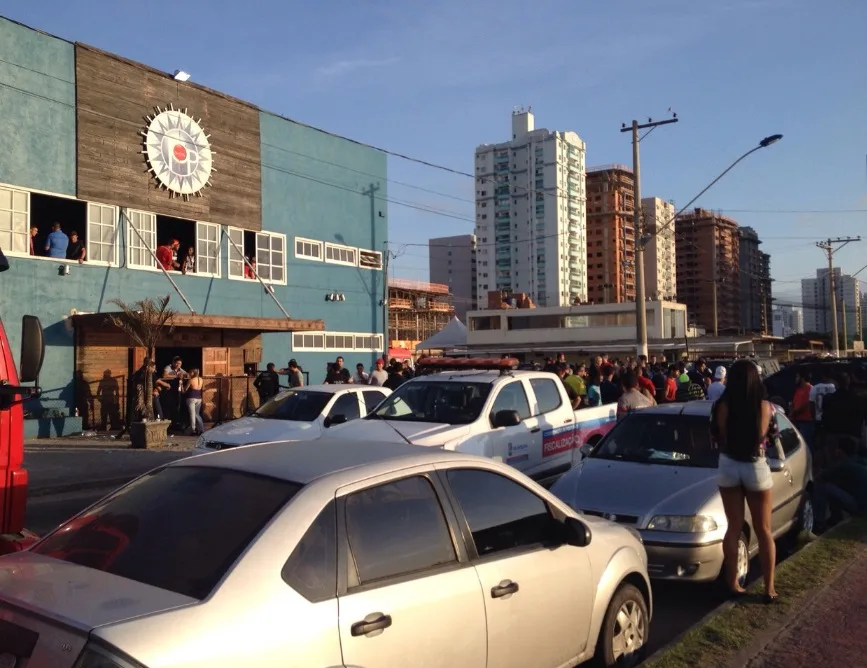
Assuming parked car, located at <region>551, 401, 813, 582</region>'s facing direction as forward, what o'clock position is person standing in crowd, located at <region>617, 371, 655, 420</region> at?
The person standing in crowd is roughly at 4 o'clock from the parked car.

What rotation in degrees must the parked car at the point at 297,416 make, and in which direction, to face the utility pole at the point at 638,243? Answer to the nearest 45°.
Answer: approximately 180°

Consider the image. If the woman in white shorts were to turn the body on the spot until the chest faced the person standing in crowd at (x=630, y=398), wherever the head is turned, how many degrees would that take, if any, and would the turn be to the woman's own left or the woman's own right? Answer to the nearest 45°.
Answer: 0° — they already face them

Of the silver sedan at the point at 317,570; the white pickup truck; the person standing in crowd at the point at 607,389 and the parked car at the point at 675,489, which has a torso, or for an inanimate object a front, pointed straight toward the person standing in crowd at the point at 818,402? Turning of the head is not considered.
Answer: the silver sedan

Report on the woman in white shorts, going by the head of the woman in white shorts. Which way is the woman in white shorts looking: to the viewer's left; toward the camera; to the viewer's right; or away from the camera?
away from the camera

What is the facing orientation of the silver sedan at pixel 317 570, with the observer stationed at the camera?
facing away from the viewer and to the right of the viewer

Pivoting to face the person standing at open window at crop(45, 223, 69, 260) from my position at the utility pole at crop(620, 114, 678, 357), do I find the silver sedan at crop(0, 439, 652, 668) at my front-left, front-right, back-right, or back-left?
front-left

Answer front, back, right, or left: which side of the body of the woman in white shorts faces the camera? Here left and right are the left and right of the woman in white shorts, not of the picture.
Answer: back

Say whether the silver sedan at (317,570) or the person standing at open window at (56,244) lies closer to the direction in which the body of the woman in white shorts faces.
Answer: the person standing at open window
